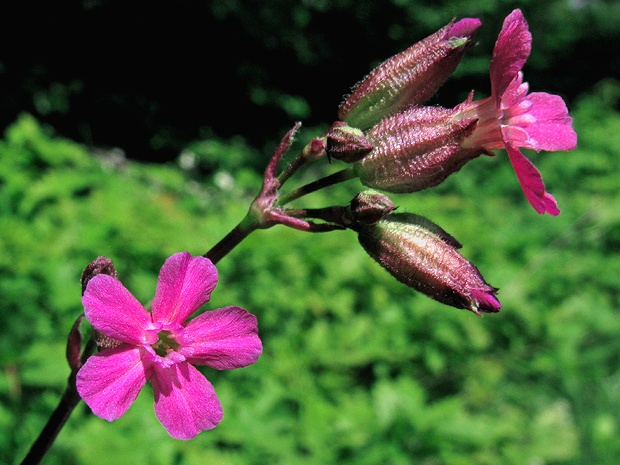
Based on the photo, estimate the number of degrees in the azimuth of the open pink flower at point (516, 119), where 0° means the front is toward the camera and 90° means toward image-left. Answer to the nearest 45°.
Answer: approximately 270°

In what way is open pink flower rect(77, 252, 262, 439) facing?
toward the camera

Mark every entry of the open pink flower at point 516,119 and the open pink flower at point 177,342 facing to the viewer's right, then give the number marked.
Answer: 1
